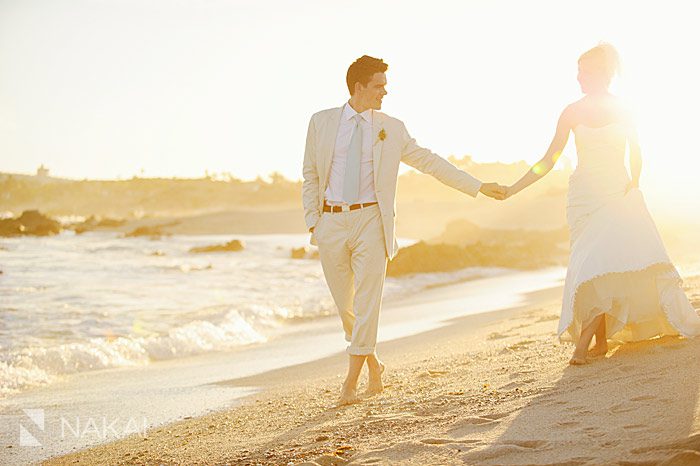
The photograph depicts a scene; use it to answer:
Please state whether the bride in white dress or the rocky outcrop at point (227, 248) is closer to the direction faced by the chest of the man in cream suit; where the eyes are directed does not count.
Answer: the bride in white dress

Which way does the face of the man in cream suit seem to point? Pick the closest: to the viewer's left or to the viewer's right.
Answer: to the viewer's right

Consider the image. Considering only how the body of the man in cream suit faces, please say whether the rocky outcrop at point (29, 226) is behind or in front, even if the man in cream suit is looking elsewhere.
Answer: behind

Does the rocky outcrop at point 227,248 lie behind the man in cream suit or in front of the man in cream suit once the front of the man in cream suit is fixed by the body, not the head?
behind

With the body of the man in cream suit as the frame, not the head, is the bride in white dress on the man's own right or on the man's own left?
on the man's own left

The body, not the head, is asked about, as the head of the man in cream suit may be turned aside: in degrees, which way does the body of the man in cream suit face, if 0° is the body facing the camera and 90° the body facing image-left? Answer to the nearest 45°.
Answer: approximately 0°

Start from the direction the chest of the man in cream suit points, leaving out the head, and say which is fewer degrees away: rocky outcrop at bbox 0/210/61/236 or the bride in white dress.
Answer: the bride in white dress
